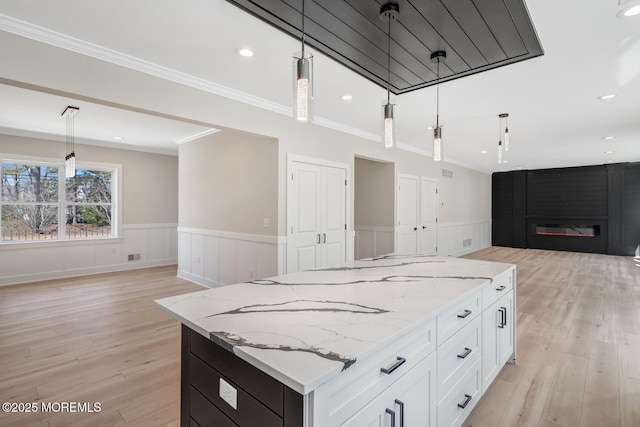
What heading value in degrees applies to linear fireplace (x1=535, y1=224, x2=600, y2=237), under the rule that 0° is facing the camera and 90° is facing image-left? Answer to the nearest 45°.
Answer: approximately 0°

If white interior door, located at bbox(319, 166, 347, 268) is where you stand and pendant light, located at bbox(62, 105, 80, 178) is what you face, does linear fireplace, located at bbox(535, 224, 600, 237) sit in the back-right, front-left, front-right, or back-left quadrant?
back-right

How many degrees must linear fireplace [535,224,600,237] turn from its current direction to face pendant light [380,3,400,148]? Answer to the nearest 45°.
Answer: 0° — it already faces it

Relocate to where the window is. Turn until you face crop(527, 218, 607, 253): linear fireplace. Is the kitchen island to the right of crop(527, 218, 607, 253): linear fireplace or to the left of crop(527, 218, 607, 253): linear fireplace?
right

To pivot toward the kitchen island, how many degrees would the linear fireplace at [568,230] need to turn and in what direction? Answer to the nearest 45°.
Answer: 0° — it already faces it
